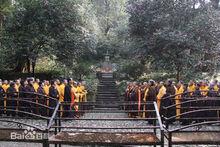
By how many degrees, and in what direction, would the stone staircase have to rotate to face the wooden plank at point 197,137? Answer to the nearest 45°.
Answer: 0° — it already faces it

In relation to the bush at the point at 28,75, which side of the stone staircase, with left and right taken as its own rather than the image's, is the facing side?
right

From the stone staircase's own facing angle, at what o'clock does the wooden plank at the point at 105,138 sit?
The wooden plank is roughly at 12 o'clock from the stone staircase.

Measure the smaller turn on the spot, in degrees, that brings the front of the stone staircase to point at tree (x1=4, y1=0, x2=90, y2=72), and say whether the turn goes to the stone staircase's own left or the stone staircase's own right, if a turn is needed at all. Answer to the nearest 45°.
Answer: approximately 45° to the stone staircase's own right

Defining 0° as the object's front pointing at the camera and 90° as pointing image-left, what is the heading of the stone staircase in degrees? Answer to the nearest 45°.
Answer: approximately 0°
